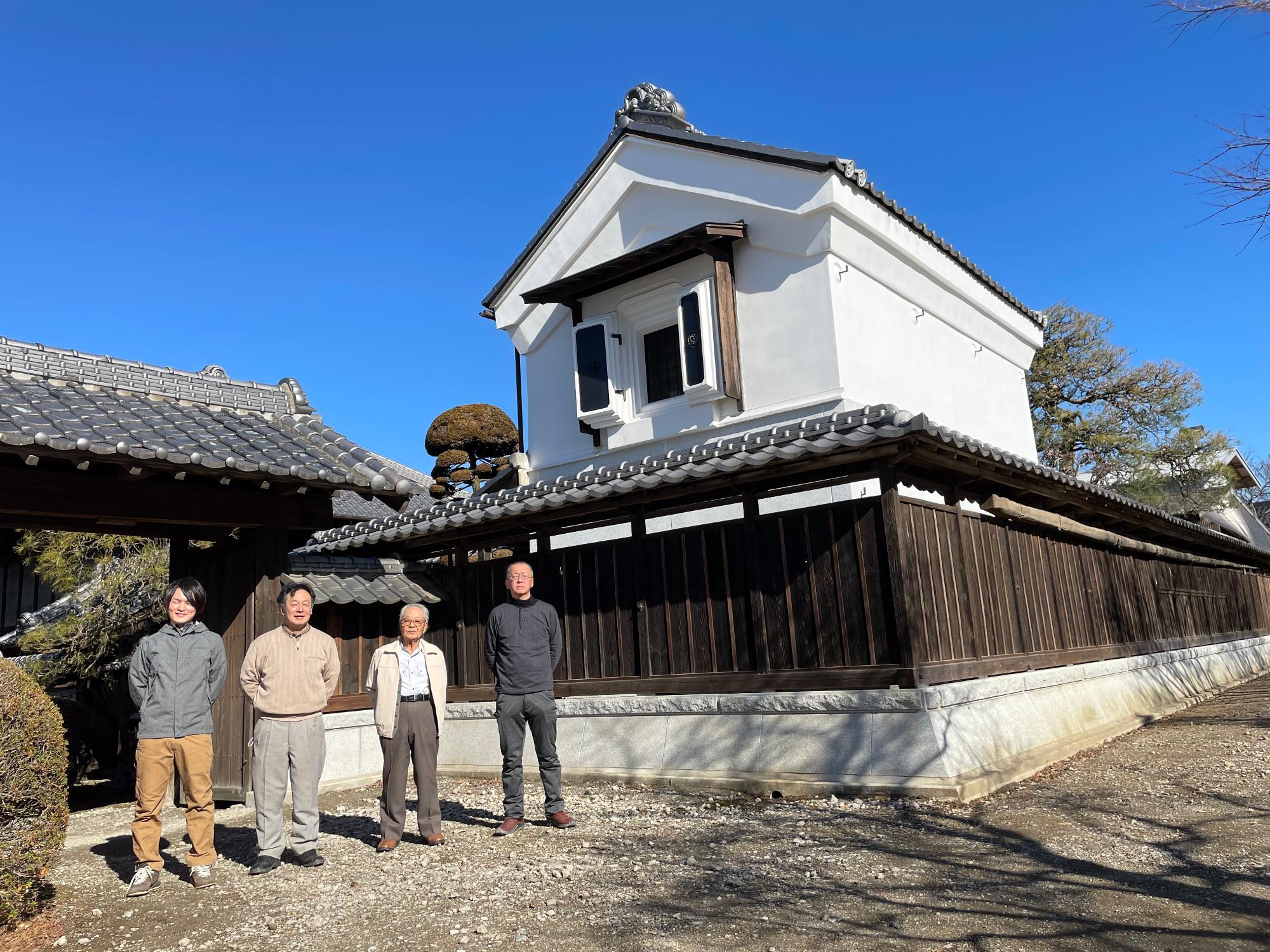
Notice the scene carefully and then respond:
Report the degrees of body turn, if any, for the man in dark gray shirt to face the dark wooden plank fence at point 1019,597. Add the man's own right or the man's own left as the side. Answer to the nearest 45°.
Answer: approximately 90° to the man's own left

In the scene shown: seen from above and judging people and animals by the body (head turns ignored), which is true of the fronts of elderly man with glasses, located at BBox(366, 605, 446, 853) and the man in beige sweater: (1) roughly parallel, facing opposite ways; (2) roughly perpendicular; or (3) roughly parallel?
roughly parallel

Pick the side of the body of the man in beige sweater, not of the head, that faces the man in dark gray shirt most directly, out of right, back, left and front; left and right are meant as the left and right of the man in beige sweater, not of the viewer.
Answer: left

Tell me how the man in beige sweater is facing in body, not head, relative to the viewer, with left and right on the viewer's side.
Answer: facing the viewer

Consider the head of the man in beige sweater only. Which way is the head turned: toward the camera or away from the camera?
toward the camera

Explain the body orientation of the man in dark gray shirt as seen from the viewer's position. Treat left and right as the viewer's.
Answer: facing the viewer

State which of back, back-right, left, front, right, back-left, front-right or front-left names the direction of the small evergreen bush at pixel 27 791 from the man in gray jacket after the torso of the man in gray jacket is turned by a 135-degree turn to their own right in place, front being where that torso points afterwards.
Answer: left

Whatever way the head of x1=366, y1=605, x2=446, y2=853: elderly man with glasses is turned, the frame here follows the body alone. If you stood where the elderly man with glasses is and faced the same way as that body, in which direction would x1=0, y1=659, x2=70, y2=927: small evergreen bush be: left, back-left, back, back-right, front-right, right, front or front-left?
front-right

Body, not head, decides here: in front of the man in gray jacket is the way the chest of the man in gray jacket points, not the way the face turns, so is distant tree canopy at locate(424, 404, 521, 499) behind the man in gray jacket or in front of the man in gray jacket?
behind

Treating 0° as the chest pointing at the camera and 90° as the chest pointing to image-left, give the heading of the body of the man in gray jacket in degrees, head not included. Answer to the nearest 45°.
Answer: approximately 0°

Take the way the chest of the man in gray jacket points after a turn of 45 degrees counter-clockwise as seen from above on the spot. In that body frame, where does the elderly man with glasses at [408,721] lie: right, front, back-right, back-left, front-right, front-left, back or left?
front-left

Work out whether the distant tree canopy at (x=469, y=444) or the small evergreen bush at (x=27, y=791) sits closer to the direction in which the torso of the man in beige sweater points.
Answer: the small evergreen bush

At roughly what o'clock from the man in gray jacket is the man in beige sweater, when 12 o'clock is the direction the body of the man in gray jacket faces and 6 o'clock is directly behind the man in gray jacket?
The man in beige sweater is roughly at 9 o'clock from the man in gray jacket.

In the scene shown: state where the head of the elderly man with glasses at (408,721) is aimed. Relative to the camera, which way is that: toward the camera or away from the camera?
toward the camera

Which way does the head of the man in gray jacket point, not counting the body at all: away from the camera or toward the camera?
toward the camera

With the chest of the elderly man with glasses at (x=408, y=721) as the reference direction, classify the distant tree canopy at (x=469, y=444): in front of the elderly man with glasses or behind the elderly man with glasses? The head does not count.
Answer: behind

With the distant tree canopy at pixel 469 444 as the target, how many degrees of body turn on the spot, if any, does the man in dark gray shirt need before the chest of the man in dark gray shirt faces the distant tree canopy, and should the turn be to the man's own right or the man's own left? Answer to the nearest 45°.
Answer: approximately 180°
